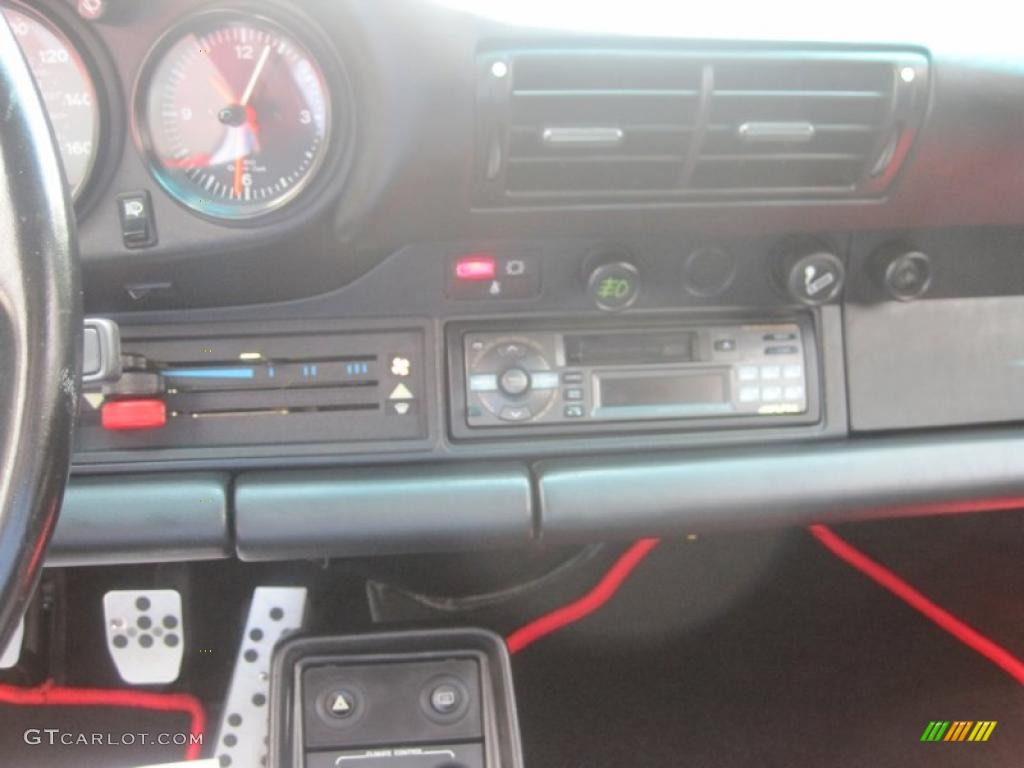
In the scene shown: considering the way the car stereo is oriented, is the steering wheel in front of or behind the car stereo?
in front

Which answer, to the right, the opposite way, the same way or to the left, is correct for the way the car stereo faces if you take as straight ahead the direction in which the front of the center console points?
the same way

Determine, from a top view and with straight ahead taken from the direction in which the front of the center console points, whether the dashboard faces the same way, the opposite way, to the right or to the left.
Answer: the same way

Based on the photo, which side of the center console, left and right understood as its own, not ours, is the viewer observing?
front

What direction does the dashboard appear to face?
toward the camera

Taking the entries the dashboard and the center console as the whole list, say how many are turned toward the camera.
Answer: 2
